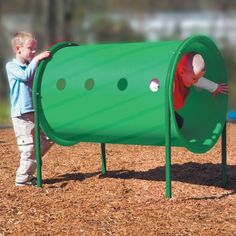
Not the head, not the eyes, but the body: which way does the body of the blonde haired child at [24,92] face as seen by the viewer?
to the viewer's right

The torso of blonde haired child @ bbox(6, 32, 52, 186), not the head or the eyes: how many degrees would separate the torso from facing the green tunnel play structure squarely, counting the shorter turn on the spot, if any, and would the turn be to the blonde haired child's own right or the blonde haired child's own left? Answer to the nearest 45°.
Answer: approximately 45° to the blonde haired child's own right
